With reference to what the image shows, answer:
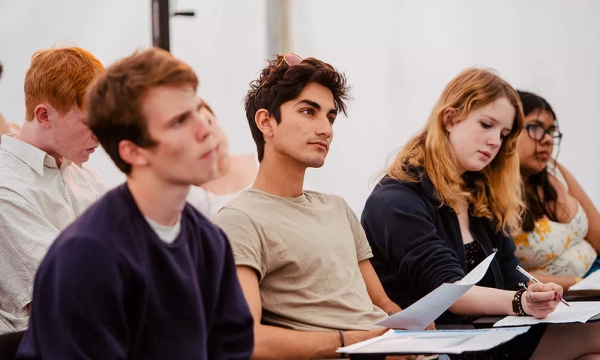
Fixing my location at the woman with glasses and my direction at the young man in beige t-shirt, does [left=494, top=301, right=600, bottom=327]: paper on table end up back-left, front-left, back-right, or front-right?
front-left

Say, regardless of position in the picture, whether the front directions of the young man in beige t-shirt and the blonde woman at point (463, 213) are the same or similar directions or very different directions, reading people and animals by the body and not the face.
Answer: same or similar directions

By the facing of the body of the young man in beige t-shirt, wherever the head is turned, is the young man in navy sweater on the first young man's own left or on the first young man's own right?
on the first young man's own right

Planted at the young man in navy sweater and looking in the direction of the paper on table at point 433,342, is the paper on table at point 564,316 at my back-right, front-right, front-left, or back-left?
front-left

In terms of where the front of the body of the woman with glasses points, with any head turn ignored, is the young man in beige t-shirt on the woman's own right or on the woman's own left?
on the woman's own right
